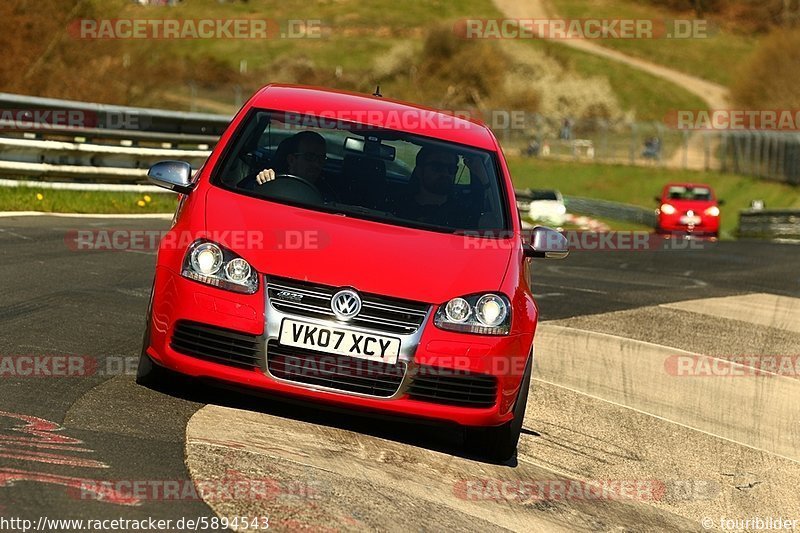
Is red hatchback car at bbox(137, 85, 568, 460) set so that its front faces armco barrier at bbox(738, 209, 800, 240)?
no

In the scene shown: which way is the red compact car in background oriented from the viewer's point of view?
toward the camera

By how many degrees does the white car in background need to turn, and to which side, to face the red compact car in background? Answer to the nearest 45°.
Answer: approximately 45° to its left

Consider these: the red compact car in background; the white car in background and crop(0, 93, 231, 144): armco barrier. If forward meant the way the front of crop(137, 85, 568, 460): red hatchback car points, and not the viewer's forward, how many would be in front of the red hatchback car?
0

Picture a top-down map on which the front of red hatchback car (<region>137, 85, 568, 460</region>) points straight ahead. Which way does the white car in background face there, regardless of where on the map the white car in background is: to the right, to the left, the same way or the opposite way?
the same way

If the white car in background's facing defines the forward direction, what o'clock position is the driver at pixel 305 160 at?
The driver is roughly at 12 o'clock from the white car in background.

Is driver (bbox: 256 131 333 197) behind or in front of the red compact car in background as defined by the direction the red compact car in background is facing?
in front

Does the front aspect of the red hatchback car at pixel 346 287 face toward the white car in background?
no

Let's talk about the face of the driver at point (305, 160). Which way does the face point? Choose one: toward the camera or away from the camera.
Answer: toward the camera

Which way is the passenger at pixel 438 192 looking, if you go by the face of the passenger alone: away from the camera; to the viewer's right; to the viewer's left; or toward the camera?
toward the camera

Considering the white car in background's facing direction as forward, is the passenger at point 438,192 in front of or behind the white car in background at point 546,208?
in front

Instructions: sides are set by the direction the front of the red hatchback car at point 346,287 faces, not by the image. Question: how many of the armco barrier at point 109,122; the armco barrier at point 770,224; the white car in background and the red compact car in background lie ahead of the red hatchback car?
0

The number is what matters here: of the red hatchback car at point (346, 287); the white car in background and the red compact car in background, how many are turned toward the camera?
3

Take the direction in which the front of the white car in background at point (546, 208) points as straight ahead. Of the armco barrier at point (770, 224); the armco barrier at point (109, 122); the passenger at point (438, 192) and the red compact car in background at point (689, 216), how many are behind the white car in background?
0

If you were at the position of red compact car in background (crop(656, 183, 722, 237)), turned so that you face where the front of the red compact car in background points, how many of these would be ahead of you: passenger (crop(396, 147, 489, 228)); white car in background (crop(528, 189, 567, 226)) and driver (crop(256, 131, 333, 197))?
2

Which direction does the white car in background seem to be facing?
toward the camera

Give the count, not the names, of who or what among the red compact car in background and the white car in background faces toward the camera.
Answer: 2

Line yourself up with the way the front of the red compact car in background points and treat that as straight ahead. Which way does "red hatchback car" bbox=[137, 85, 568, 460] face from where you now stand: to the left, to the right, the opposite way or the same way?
the same way

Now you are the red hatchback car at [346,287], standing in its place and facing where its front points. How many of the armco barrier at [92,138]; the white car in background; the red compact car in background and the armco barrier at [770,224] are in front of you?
0

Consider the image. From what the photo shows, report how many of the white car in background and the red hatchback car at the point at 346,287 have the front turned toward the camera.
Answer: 2
